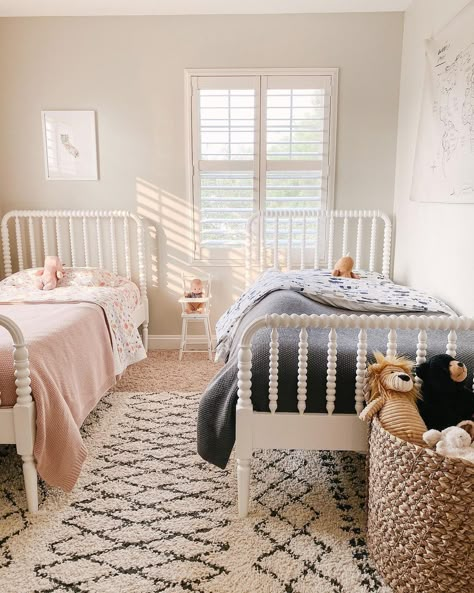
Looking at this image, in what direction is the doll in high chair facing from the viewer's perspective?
toward the camera

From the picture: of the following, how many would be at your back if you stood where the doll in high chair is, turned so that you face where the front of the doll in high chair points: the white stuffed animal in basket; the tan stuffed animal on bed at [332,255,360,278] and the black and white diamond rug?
0

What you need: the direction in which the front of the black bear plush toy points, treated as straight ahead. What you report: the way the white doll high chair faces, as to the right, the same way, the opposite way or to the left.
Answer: the same way

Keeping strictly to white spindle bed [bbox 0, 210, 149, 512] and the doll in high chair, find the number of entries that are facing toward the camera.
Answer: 2

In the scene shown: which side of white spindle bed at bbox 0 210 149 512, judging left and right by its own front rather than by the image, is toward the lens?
front

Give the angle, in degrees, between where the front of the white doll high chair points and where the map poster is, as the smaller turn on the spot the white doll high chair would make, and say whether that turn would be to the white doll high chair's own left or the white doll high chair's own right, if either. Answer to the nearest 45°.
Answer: approximately 45° to the white doll high chair's own left

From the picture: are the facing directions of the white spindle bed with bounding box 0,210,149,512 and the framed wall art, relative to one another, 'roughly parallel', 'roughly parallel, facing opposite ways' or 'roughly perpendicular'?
roughly parallel

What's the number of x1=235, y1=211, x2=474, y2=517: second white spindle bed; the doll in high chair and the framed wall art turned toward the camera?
3

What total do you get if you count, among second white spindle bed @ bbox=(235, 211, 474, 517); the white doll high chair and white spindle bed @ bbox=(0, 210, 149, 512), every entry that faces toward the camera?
3

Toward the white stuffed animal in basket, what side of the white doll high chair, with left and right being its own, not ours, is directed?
front

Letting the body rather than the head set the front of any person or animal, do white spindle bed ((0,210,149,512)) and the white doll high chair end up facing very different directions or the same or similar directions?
same or similar directions

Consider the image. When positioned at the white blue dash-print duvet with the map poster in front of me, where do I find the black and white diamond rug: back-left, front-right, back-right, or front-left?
back-right

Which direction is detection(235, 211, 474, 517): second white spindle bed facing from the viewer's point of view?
toward the camera

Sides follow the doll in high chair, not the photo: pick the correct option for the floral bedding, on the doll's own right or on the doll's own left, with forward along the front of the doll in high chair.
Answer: on the doll's own right
